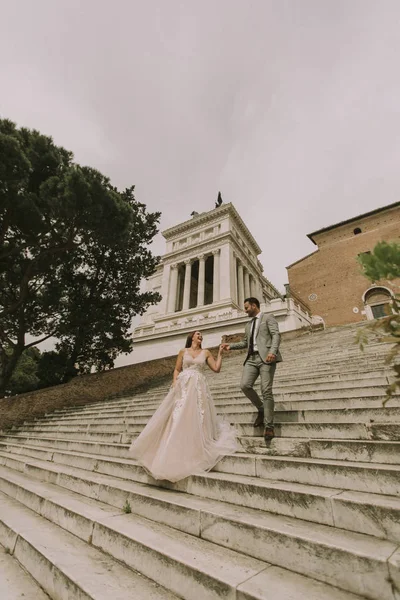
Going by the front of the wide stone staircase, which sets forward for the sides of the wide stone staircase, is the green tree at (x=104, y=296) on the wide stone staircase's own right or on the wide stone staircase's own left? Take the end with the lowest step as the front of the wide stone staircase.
on the wide stone staircase's own right

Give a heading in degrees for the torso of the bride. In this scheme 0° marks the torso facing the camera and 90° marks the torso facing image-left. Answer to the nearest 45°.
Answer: approximately 0°

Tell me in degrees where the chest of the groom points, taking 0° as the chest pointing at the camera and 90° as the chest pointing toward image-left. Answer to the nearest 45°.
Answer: approximately 45°

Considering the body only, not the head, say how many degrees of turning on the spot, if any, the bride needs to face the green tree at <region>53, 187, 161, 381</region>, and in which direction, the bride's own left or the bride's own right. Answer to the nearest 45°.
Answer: approximately 135° to the bride's own right

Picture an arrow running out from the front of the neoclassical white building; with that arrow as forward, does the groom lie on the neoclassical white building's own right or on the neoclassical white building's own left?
on the neoclassical white building's own left

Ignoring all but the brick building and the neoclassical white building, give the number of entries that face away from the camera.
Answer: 0

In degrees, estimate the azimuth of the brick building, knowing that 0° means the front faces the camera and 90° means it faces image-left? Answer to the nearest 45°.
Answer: approximately 45°

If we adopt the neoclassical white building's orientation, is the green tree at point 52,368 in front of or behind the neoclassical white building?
in front

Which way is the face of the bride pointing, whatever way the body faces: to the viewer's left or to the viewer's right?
to the viewer's right
